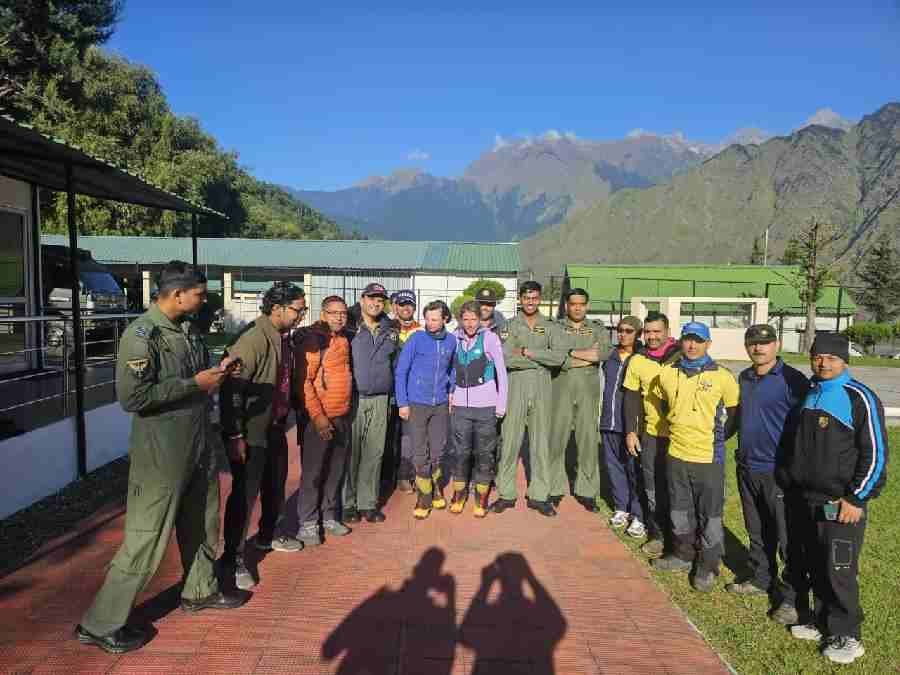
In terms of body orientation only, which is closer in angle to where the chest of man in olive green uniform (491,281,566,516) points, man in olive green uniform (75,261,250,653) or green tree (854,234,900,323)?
the man in olive green uniform

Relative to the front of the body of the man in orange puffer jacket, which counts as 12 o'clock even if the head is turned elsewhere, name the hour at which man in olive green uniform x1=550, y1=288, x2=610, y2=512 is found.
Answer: The man in olive green uniform is roughly at 10 o'clock from the man in orange puffer jacket.

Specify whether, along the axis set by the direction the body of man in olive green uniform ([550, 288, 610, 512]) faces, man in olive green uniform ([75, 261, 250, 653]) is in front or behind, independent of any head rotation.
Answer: in front

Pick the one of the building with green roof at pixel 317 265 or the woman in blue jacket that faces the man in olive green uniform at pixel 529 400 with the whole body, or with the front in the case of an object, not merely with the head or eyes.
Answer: the building with green roof

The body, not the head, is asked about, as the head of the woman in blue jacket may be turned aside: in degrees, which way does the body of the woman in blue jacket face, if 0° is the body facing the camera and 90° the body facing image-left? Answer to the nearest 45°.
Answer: approximately 0°

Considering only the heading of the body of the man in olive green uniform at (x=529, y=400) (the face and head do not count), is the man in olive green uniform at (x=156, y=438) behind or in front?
in front

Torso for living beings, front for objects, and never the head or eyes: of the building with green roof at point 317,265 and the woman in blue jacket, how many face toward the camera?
2
